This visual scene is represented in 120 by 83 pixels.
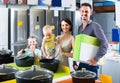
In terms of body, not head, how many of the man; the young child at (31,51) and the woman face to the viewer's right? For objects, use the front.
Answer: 0

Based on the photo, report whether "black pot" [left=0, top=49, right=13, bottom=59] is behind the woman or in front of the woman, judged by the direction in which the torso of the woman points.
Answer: in front

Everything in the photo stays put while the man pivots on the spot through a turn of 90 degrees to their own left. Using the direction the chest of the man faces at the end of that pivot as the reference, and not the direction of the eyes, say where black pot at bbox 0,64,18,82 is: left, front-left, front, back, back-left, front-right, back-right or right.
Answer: right

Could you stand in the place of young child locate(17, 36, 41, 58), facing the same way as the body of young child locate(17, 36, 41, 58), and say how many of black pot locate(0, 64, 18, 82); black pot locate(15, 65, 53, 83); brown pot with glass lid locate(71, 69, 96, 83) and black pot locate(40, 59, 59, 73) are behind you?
0

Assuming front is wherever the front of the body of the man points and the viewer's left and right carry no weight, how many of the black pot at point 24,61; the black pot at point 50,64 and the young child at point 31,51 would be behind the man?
0

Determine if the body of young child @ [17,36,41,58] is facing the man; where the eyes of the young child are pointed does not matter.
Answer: no

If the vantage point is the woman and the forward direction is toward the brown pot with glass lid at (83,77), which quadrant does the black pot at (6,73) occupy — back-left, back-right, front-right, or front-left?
front-right

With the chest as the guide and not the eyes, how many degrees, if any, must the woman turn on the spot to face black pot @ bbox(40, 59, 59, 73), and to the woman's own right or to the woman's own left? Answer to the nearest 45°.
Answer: approximately 45° to the woman's own right

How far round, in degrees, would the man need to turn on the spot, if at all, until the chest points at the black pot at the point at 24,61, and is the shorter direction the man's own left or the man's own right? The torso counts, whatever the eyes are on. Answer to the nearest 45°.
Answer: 0° — they already face it

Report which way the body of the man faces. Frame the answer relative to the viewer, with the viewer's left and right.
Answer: facing the viewer and to the left of the viewer

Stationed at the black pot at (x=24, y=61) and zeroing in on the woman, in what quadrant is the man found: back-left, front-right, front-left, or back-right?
front-right

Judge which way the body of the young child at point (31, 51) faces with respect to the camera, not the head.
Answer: toward the camera

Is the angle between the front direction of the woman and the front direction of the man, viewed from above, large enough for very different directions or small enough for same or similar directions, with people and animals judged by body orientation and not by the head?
same or similar directions

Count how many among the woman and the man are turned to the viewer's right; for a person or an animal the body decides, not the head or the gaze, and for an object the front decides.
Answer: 0

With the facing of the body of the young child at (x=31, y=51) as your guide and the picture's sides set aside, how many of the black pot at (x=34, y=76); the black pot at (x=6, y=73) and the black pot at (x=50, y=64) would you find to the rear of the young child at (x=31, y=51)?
0
